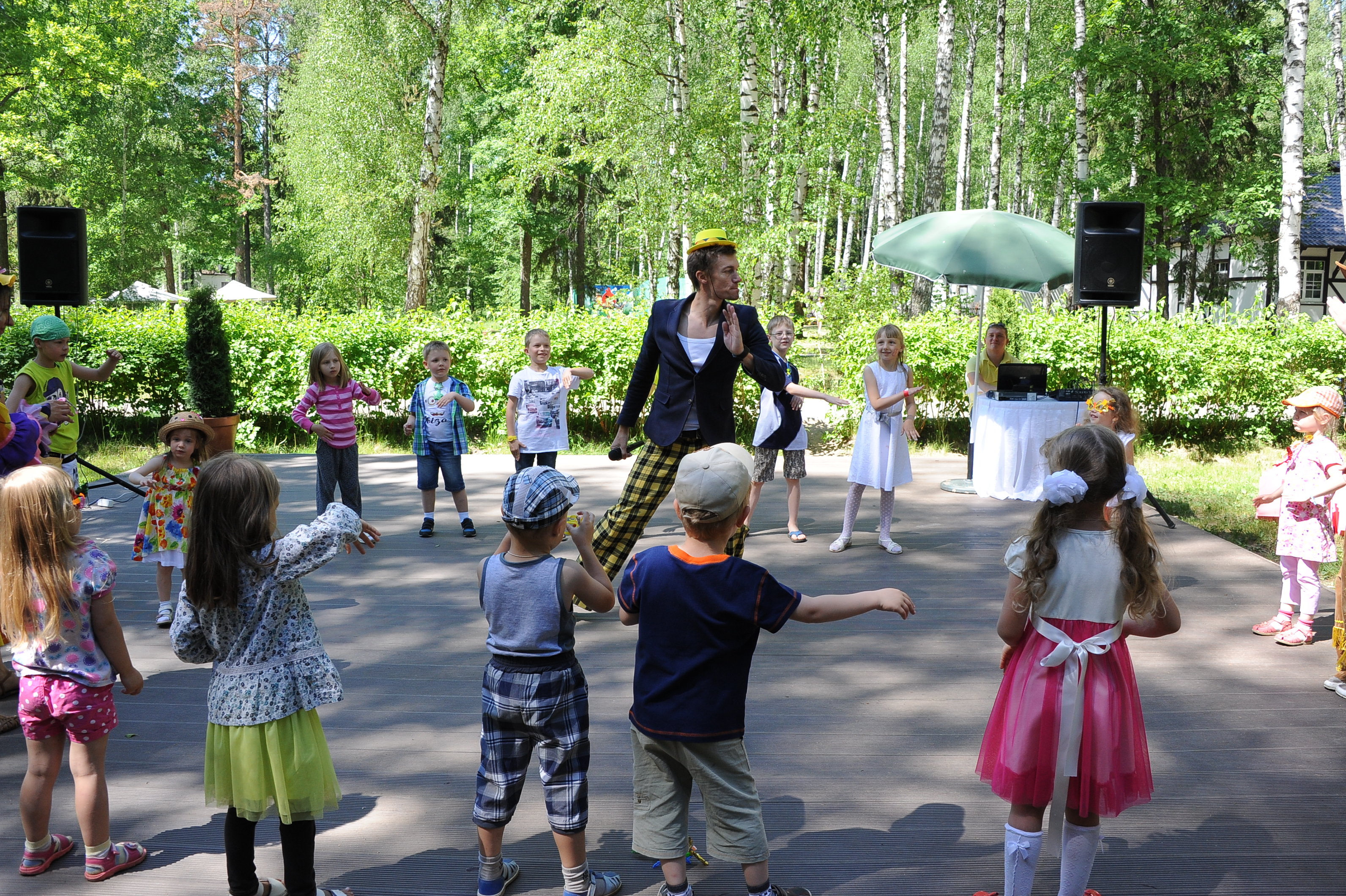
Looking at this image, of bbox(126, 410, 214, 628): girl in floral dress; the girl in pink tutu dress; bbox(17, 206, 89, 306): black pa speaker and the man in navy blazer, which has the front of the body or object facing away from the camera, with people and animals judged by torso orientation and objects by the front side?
the girl in pink tutu dress

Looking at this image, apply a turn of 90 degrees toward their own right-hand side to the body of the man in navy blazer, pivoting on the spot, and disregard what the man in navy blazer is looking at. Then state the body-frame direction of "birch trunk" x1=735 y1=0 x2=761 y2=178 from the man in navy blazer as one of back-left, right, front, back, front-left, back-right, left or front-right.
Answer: right

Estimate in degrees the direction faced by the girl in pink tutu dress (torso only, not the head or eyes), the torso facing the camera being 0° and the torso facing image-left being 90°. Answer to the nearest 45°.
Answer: approximately 180°

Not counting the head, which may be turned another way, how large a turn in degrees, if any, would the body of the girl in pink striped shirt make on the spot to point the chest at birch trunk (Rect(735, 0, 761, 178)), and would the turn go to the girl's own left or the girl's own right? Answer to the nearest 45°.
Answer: approximately 135° to the girl's own left

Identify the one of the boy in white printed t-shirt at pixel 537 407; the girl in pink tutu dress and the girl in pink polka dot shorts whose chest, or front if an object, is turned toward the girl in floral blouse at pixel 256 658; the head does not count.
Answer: the boy in white printed t-shirt

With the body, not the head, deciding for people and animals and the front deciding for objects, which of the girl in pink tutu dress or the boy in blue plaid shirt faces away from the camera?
the girl in pink tutu dress

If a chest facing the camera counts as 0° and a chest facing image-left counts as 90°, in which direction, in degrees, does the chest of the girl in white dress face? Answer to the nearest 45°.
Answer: approximately 0°

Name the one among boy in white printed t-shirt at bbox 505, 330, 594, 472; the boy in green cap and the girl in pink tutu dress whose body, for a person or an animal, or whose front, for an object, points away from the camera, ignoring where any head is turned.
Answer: the girl in pink tutu dress

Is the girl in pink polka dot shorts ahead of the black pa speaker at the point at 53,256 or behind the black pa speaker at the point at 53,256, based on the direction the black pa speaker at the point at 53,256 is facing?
ahead

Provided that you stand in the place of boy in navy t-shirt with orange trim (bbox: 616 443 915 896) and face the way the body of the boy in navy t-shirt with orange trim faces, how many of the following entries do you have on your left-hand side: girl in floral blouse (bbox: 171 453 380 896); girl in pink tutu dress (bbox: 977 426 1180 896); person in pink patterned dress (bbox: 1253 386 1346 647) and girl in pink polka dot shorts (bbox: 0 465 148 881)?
2

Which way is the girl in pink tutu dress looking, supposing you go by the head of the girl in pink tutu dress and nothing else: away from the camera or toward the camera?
away from the camera

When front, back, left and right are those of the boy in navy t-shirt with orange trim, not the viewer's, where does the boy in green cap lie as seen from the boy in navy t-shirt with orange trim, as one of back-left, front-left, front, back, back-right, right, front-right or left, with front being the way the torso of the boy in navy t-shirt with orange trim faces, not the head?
front-left

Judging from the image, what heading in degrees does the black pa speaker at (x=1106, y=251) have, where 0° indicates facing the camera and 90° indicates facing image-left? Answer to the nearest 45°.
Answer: approximately 0°

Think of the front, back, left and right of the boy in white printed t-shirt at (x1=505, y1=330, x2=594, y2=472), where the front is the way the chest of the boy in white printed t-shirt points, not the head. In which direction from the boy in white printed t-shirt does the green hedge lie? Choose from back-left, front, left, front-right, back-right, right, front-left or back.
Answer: back
